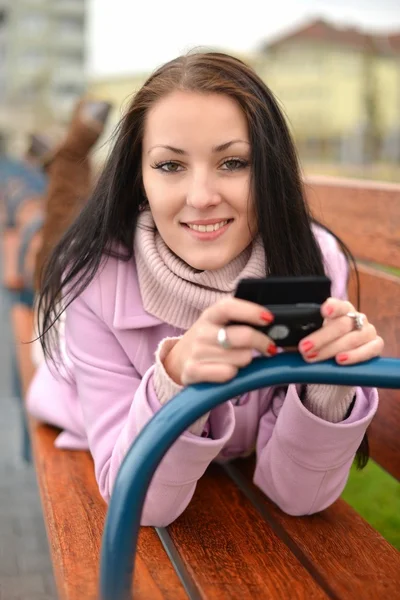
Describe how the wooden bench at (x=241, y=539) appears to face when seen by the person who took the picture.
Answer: facing to the left of the viewer
